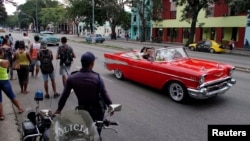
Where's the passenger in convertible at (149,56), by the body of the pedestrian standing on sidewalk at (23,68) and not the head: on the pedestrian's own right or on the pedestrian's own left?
on the pedestrian's own right

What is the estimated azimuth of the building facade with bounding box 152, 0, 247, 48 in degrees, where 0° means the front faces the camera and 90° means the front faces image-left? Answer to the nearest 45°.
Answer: approximately 45°

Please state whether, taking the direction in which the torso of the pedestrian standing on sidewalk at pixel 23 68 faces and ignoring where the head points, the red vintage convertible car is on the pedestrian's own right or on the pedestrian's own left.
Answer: on the pedestrian's own right

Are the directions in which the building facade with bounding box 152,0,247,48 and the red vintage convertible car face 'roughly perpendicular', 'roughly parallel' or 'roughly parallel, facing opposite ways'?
roughly perpendicular

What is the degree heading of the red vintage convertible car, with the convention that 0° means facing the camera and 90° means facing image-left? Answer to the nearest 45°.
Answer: approximately 315°

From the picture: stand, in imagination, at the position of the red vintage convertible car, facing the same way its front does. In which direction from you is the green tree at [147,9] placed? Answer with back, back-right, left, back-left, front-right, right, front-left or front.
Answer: back-left

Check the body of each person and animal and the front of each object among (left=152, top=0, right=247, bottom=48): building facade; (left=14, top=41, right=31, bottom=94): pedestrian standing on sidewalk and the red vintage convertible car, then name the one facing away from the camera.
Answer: the pedestrian standing on sidewalk

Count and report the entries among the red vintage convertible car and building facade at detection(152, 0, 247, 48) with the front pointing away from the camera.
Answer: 0

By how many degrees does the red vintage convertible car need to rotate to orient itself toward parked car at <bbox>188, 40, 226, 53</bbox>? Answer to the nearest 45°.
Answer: approximately 135° to its left

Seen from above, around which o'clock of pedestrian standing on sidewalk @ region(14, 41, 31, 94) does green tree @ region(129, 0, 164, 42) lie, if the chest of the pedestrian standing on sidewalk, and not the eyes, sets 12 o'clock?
The green tree is roughly at 1 o'clock from the pedestrian standing on sidewalk.

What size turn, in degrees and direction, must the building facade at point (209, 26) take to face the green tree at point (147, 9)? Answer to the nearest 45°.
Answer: approximately 90° to its right

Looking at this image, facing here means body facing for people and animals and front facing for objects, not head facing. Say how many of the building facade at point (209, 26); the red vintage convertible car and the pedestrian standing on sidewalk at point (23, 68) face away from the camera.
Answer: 1

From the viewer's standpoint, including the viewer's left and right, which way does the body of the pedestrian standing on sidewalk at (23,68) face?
facing away from the viewer
